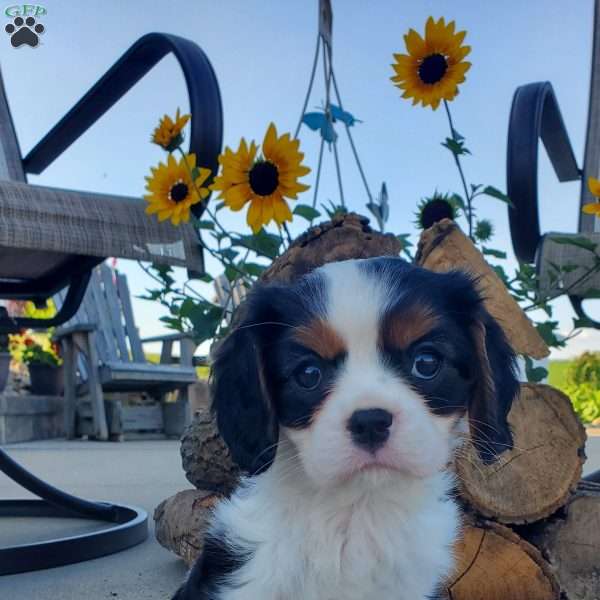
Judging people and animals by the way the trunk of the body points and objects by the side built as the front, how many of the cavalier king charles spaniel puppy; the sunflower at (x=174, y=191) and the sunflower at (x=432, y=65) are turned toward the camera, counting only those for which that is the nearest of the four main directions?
3

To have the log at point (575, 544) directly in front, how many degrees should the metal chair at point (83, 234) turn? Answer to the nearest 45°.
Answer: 0° — it already faces it

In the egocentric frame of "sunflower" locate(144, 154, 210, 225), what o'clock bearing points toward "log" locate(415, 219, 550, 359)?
The log is roughly at 9 o'clock from the sunflower.

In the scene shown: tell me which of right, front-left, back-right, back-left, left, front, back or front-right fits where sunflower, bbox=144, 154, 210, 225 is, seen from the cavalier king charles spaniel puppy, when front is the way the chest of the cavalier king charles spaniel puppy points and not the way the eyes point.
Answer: back-right

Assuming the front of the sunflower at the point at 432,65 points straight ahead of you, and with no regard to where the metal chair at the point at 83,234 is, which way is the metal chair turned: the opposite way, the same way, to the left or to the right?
to the left

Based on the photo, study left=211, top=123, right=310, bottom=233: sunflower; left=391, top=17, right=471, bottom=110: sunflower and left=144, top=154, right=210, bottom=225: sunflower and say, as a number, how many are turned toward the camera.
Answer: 3

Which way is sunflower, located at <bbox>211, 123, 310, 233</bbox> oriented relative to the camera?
toward the camera

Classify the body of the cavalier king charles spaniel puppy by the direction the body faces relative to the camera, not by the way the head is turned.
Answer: toward the camera

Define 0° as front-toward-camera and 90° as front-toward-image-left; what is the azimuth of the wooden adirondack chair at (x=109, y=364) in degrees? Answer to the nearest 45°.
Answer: approximately 315°

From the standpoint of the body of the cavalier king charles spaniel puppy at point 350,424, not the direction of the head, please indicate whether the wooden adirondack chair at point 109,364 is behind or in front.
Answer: behind

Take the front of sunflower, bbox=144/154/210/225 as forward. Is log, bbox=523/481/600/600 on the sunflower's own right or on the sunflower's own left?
on the sunflower's own left

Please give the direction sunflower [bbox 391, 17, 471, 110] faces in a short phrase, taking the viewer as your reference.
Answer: facing the viewer
